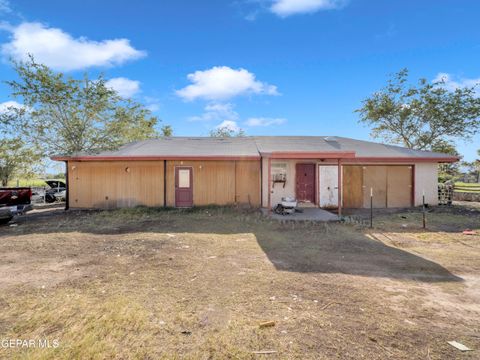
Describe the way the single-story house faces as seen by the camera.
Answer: facing the viewer

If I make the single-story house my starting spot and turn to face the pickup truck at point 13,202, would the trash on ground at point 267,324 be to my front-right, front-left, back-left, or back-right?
front-left

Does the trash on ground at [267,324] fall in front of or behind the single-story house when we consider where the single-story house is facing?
in front

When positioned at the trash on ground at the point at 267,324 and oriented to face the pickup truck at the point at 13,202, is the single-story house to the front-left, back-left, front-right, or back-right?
front-right

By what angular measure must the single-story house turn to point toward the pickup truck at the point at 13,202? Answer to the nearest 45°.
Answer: approximately 45° to its right

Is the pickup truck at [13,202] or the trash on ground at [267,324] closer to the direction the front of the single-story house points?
the trash on ground

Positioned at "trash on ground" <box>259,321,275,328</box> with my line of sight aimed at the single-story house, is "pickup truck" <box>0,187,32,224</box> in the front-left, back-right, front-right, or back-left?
front-left
